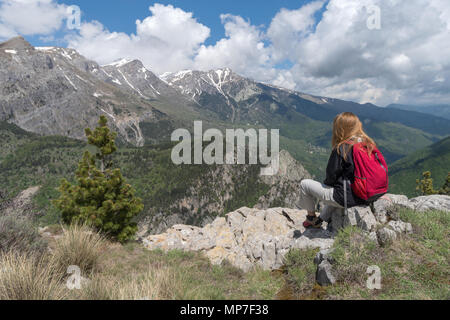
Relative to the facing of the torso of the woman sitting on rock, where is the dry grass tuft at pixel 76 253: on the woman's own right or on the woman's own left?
on the woman's own left

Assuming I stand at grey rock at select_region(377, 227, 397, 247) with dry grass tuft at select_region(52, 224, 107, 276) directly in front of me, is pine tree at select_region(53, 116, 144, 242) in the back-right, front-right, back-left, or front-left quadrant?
front-right

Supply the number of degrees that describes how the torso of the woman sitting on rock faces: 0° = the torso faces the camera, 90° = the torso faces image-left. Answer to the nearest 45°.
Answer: approximately 135°

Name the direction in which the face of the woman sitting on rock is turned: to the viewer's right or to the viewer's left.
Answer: to the viewer's left

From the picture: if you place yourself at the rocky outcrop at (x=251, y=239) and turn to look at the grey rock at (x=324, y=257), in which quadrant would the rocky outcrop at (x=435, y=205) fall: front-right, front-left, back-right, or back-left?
front-left

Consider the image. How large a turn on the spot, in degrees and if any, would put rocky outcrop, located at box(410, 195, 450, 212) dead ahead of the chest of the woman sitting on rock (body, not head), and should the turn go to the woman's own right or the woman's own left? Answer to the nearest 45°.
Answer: approximately 90° to the woman's own right
